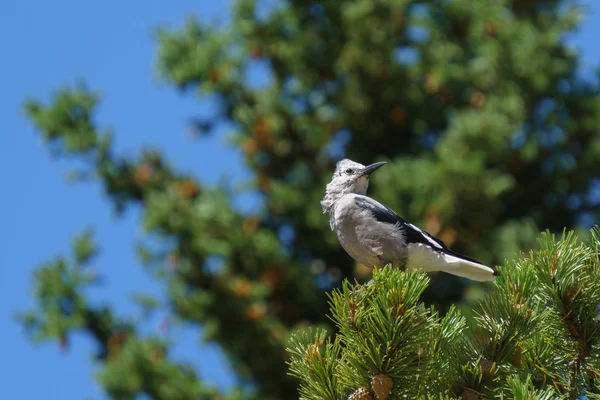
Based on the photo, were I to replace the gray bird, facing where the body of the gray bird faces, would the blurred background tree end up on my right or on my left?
on my right

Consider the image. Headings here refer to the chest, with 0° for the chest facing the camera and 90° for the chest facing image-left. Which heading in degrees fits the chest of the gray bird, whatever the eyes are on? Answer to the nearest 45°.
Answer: approximately 90°
